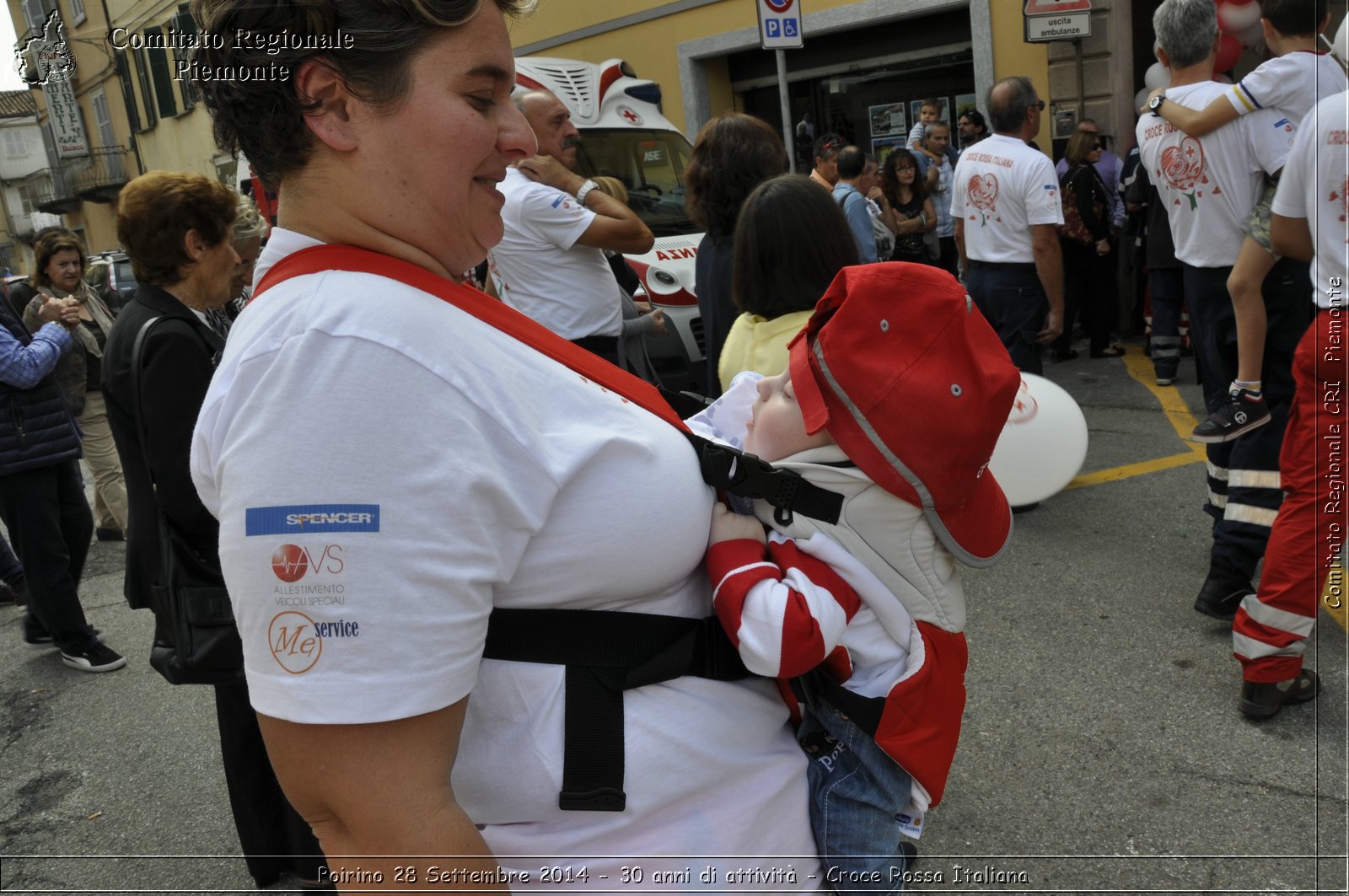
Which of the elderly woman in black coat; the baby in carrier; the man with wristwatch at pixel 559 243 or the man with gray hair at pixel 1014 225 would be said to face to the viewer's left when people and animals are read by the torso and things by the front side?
the baby in carrier

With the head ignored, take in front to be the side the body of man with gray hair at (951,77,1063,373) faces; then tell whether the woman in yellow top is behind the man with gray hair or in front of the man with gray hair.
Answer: behind

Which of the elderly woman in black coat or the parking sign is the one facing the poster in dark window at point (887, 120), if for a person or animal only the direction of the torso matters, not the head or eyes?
the elderly woman in black coat

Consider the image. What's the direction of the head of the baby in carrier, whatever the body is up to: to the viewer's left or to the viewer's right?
to the viewer's left

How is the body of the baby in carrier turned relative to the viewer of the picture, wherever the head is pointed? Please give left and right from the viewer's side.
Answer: facing to the left of the viewer

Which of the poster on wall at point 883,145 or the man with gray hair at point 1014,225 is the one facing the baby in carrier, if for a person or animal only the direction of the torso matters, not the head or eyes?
the poster on wall

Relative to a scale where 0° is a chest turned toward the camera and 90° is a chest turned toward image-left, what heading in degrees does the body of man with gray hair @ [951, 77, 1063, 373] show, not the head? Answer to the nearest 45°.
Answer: approximately 225°

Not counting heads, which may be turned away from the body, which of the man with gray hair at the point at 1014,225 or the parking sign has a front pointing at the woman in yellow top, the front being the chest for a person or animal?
the parking sign

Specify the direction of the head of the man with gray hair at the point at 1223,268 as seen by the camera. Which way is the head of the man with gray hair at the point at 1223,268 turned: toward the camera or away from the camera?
away from the camera
